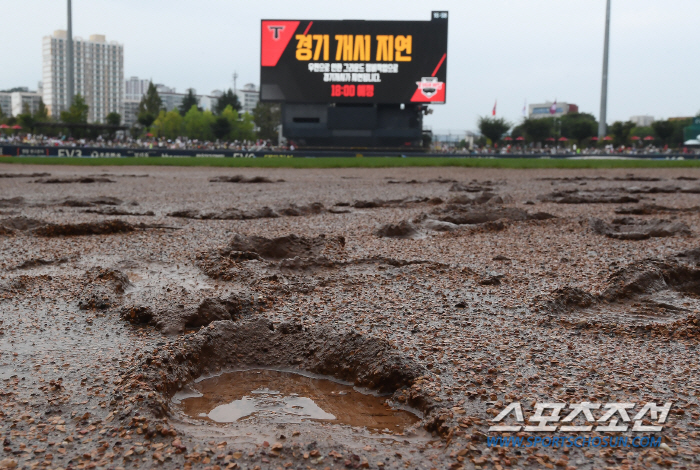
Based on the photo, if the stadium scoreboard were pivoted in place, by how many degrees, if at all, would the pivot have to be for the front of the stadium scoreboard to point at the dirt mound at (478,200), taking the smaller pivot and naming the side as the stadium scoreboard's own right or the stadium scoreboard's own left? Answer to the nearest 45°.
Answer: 0° — it already faces it

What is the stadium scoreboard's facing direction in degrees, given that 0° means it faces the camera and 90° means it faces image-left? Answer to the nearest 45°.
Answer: approximately 0°

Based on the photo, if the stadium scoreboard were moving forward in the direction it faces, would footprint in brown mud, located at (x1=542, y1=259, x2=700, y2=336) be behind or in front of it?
in front

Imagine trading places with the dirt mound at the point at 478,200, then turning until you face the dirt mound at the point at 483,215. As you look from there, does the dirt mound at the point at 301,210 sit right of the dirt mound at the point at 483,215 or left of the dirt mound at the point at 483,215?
right

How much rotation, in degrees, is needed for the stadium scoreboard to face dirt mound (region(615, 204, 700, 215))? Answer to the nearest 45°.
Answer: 0° — it already faces it

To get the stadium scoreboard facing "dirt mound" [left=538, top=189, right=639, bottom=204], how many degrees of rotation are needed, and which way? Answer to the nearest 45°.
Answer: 0° — it already faces it

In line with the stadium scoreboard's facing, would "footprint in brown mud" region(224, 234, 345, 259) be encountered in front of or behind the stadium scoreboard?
in front

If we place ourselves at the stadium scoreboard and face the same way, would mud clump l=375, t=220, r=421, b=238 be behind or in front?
in front

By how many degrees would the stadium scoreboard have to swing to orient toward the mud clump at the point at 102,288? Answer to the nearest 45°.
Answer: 0° — it already faces it

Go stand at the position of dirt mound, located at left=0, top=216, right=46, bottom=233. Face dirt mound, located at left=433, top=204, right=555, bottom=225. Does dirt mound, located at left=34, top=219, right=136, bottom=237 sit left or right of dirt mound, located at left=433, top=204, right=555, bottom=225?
right
